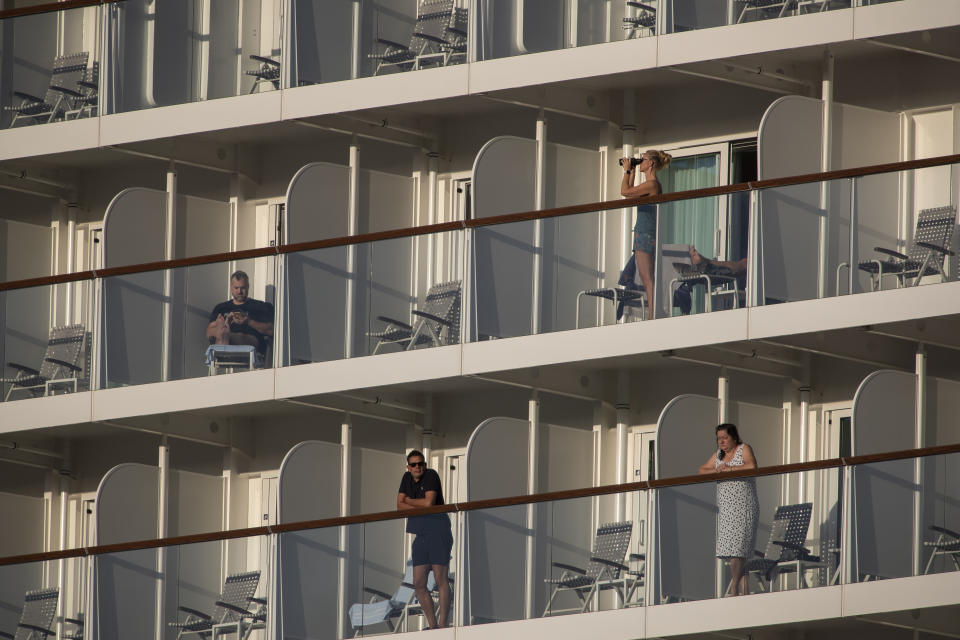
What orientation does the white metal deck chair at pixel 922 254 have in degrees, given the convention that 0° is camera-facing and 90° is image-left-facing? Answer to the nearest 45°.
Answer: approximately 45°

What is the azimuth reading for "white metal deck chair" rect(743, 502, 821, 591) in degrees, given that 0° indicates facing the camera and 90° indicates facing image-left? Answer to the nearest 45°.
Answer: approximately 45°

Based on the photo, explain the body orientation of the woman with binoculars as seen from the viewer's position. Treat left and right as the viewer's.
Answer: facing to the left of the viewer

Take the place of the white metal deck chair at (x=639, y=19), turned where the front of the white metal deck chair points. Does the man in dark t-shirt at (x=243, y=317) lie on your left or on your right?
on your right

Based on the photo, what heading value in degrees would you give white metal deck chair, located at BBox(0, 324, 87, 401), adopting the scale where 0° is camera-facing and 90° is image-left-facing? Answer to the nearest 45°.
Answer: approximately 45°

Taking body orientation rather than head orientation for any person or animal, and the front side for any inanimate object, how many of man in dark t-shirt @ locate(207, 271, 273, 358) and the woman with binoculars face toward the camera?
1
